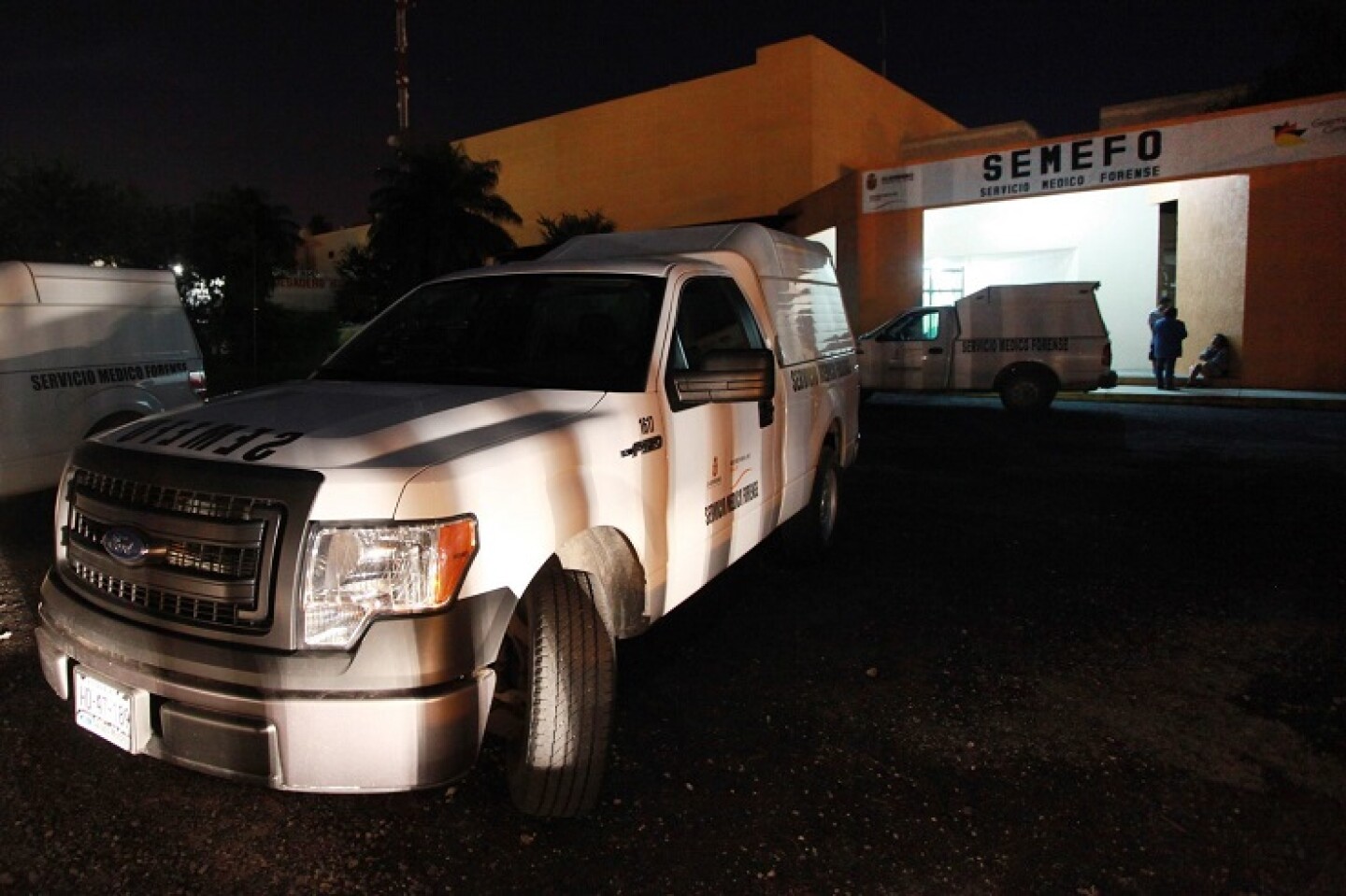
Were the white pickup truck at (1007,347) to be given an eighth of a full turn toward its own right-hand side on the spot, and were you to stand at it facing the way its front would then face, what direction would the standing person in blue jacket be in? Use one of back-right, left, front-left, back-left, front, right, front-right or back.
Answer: right

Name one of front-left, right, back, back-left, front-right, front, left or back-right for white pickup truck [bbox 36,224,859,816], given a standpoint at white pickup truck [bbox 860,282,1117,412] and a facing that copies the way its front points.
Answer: left

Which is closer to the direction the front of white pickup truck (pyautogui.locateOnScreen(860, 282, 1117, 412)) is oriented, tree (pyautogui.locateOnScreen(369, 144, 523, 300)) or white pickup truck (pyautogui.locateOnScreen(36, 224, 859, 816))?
the tree

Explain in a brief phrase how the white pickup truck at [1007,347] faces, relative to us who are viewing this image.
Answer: facing to the left of the viewer

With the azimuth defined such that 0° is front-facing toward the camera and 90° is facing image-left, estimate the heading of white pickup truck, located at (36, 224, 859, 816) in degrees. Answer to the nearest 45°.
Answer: approximately 45°

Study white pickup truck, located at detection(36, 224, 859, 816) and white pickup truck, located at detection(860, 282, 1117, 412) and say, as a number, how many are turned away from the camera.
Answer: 0

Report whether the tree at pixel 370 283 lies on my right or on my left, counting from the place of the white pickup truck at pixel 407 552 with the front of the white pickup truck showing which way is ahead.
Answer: on my right

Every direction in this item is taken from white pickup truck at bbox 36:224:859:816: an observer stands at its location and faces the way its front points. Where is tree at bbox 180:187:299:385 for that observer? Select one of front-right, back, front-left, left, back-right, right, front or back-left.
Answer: back-right

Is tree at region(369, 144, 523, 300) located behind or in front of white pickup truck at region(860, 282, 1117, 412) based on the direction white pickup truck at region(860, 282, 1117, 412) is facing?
in front

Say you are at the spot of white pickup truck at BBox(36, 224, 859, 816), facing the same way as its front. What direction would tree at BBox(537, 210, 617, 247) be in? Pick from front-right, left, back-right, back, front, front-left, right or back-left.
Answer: back-right

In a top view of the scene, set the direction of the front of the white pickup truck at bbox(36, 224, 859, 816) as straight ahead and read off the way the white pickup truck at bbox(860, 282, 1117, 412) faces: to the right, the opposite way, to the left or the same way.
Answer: to the right

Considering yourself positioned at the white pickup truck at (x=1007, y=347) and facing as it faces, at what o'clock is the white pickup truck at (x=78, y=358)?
the white pickup truck at (x=78, y=358) is roughly at 10 o'clock from the white pickup truck at (x=1007, y=347).

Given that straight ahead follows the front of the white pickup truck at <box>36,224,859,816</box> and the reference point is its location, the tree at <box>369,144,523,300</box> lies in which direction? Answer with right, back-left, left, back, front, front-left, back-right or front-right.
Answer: back-right
